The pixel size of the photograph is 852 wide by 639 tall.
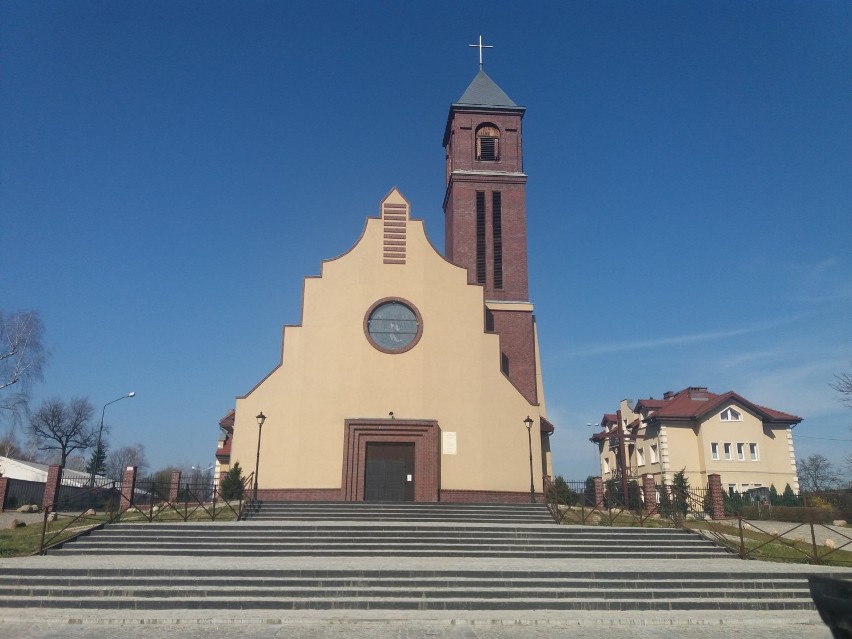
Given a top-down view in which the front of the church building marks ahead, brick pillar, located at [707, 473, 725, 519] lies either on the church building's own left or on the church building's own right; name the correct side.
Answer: on the church building's own left

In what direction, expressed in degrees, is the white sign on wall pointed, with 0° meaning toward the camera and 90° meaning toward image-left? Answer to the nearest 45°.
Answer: approximately 0°

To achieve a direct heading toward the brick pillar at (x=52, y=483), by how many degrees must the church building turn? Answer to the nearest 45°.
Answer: approximately 90° to its right

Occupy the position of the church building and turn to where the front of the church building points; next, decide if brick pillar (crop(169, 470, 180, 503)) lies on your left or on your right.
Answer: on your right

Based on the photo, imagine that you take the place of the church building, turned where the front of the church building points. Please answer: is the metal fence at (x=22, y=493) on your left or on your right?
on your right

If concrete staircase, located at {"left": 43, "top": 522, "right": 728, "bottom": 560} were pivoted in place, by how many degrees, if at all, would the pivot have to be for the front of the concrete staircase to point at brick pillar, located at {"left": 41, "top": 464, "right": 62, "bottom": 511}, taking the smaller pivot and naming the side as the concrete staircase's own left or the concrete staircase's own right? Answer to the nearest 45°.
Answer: approximately 135° to the concrete staircase's own right

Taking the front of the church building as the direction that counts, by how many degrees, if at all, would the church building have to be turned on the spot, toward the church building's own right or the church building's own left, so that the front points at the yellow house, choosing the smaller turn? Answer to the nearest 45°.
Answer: approximately 135° to the church building's own left

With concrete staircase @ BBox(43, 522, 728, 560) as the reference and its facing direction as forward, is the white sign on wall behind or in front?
behind

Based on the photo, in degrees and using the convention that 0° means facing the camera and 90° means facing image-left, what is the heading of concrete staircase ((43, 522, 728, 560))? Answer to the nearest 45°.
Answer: approximately 0°

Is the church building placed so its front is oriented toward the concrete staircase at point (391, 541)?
yes
